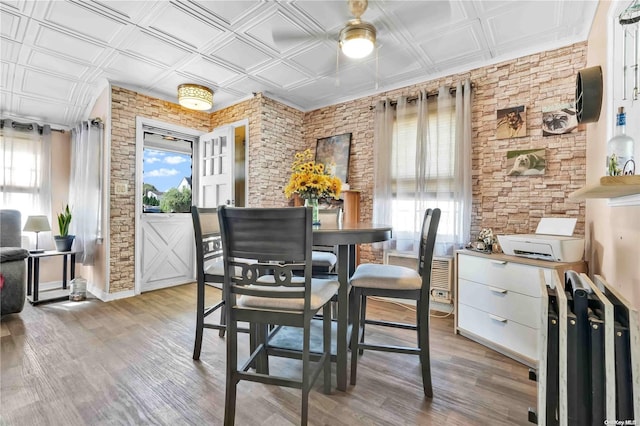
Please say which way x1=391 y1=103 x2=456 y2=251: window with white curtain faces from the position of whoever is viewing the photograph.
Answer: facing the viewer

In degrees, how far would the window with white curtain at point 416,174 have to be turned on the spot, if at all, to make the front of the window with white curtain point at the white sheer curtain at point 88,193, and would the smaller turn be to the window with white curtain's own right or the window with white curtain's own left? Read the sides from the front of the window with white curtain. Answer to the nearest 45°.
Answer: approximately 90° to the window with white curtain's own right

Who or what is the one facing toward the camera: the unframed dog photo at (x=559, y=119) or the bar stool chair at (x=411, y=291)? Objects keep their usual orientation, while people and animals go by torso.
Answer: the unframed dog photo

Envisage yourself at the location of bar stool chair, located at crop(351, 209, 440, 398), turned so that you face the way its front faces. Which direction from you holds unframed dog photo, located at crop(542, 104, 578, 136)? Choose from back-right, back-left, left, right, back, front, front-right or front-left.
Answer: back-right

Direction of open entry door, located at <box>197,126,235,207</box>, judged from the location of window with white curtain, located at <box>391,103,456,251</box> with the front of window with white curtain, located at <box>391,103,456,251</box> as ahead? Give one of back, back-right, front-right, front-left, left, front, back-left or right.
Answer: right

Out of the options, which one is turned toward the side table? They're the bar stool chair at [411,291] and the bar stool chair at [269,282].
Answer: the bar stool chair at [411,291]

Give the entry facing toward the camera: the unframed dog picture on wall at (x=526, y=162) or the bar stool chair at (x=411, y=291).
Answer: the unframed dog picture on wall

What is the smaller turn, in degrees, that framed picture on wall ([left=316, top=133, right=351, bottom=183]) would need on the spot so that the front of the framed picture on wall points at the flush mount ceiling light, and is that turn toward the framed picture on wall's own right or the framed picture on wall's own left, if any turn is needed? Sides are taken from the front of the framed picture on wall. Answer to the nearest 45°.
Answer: approximately 45° to the framed picture on wall's own right

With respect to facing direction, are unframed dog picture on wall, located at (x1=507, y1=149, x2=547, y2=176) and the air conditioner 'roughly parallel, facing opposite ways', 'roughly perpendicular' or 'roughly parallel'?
roughly parallel

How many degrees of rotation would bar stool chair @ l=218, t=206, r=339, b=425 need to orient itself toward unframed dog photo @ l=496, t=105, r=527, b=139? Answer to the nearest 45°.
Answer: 0° — it already faces it

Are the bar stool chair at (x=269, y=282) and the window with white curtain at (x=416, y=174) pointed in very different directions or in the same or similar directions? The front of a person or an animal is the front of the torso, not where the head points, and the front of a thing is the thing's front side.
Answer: very different directions

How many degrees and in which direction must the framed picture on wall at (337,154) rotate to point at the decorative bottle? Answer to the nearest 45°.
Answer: approximately 90° to its left

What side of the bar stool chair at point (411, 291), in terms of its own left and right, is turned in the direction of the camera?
left

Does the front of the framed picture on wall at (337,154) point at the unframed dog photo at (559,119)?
no

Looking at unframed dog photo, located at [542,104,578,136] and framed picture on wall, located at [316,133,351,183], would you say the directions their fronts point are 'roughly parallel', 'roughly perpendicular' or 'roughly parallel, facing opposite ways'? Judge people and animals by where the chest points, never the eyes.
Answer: roughly parallel

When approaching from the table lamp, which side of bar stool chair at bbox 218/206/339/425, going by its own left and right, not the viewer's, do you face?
left

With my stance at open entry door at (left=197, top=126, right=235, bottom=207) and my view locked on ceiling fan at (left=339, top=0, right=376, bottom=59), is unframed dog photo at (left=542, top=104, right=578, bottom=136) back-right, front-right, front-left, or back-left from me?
front-left

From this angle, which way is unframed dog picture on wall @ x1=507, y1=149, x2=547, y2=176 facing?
toward the camera

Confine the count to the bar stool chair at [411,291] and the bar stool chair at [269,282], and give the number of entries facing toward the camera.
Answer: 0

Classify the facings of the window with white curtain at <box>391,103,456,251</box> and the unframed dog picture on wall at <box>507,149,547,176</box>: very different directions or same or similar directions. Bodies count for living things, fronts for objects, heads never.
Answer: same or similar directions

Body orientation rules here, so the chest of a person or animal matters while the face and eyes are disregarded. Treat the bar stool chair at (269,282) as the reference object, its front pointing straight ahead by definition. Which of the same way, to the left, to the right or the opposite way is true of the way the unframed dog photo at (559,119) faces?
the opposite way

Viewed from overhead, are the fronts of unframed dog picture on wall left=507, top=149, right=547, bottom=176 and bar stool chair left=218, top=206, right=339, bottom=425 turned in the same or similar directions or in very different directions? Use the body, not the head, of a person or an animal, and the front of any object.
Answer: very different directions

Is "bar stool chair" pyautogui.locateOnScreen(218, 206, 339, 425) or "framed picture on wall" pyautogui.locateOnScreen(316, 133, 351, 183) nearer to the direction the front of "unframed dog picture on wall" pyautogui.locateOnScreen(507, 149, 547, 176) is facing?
the bar stool chair

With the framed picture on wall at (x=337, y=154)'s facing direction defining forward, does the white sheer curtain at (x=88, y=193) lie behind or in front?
in front
